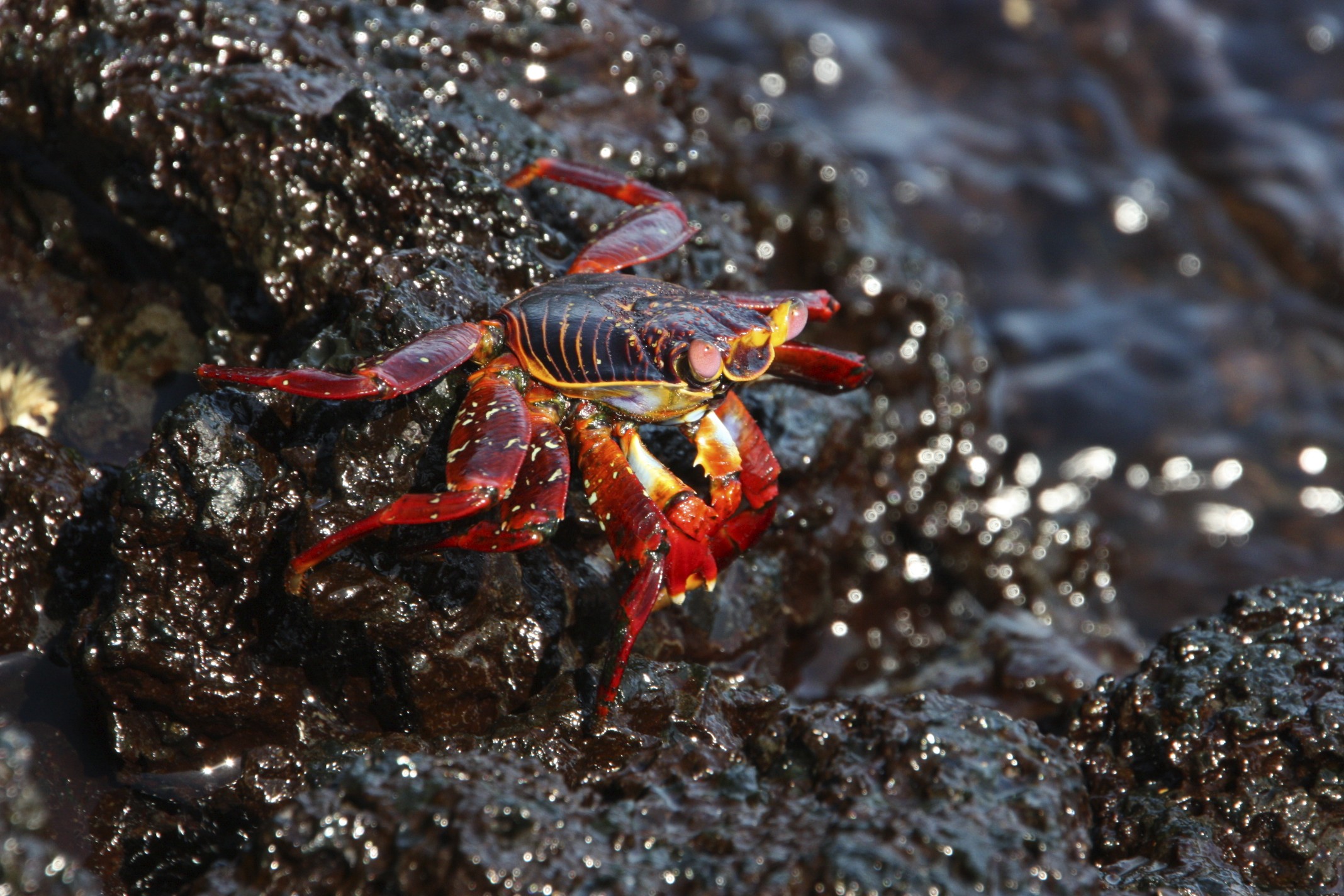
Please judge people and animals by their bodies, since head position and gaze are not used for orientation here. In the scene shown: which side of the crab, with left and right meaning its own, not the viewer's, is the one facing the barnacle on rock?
back

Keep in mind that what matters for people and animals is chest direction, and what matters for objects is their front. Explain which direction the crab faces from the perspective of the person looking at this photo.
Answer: facing the viewer and to the right of the viewer
